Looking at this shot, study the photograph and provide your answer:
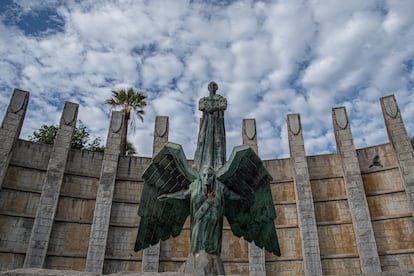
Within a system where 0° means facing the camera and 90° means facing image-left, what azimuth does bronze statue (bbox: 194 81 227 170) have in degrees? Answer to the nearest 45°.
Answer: approximately 0°

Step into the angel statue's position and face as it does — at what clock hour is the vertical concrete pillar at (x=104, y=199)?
The vertical concrete pillar is roughly at 5 o'clock from the angel statue.

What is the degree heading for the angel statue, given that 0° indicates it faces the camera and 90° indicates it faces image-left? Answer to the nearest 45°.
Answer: approximately 0°

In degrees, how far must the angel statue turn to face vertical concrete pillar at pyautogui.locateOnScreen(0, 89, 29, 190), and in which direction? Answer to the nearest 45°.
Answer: approximately 135° to its right

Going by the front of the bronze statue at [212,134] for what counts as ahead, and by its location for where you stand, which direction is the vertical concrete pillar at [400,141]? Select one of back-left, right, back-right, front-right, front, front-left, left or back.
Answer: back-left

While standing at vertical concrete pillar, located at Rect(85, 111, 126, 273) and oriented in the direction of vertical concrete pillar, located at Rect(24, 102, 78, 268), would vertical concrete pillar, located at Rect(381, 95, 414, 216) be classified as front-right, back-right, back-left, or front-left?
back-left

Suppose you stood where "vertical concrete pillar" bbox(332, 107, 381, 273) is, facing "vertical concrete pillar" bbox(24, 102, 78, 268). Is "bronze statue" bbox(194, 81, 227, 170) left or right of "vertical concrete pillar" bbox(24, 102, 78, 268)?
left
